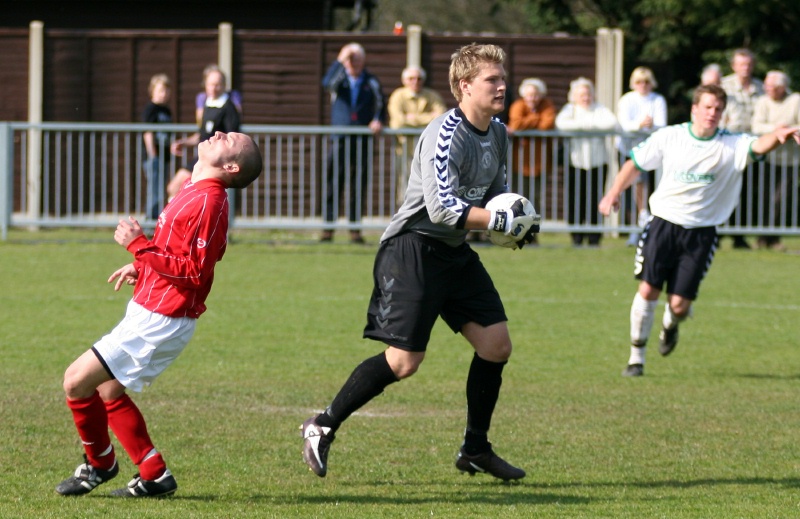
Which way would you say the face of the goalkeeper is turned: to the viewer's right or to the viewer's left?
to the viewer's right

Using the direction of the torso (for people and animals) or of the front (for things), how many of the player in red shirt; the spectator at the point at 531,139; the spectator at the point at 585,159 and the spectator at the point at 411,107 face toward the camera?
3

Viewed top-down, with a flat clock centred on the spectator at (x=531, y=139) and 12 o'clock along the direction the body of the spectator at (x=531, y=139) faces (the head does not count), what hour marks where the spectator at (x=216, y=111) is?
the spectator at (x=216, y=111) is roughly at 2 o'clock from the spectator at (x=531, y=139).

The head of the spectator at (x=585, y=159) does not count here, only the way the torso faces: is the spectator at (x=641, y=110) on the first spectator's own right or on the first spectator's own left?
on the first spectator's own left

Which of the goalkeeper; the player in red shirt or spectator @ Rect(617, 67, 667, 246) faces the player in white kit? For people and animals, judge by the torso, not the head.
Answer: the spectator

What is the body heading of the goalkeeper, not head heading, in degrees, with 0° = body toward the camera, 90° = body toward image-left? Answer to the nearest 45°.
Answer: approximately 315°
